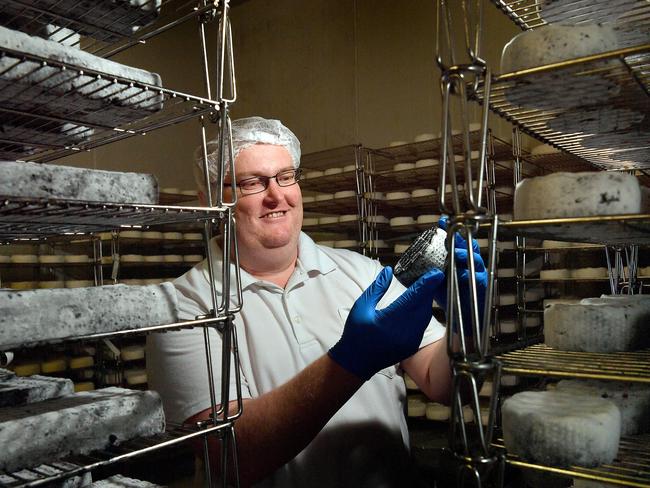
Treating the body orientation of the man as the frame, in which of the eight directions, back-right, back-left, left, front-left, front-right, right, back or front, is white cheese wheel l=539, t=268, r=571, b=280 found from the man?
back-left

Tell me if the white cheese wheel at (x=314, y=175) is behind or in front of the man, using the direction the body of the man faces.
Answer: behind

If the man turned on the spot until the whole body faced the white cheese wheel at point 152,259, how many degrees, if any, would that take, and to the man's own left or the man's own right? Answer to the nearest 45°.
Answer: approximately 180°

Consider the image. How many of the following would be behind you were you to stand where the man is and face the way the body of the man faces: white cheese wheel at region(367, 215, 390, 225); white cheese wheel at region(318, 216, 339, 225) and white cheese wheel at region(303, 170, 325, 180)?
3

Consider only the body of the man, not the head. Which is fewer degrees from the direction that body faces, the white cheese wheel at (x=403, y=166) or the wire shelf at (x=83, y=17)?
the wire shelf

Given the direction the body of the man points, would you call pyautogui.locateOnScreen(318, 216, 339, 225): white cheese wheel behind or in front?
behind

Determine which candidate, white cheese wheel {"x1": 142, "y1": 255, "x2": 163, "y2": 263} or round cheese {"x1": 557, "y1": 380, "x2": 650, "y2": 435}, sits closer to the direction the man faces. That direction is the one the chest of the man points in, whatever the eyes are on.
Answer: the round cheese

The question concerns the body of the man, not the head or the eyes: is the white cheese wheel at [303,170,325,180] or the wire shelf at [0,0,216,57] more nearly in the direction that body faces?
the wire shelf

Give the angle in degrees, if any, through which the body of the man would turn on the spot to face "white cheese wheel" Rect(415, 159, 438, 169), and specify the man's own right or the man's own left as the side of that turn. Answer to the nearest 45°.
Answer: approximately 135° to the man's own left

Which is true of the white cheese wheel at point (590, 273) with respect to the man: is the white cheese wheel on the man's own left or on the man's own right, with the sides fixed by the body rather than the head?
on the man's own left

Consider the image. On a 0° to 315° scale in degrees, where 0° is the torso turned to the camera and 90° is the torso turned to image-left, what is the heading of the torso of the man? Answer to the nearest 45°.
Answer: approximately 0°

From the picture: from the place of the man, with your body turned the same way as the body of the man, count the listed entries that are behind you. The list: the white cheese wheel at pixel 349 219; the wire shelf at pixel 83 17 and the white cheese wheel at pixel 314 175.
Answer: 2
